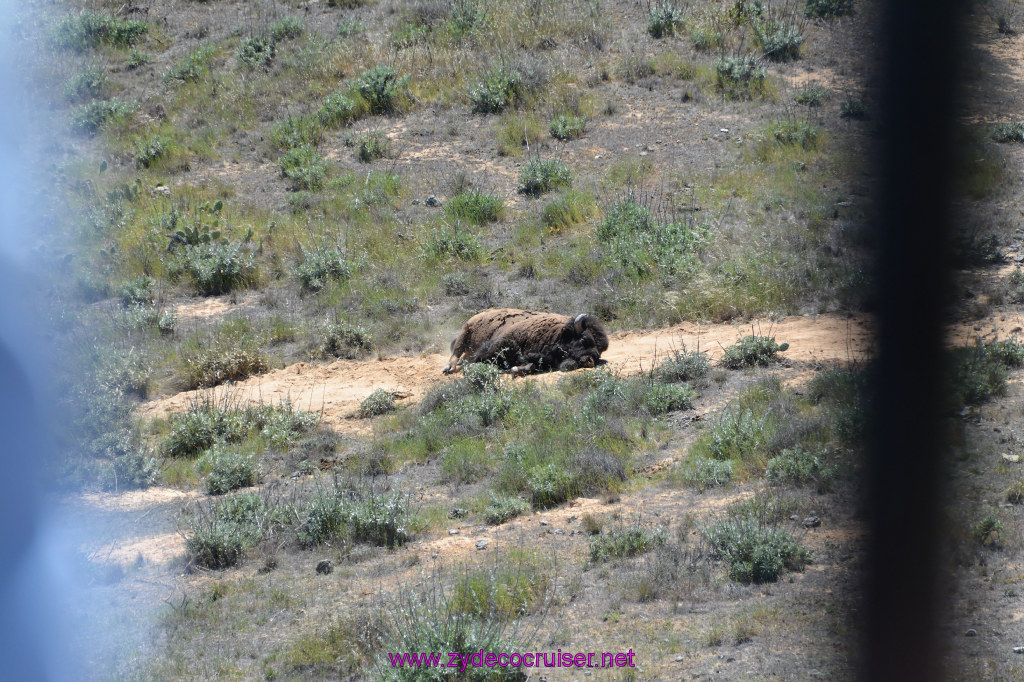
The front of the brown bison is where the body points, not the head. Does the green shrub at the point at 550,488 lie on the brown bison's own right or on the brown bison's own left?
on the brown bison's own right

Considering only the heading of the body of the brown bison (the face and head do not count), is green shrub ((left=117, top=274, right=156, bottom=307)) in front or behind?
behind

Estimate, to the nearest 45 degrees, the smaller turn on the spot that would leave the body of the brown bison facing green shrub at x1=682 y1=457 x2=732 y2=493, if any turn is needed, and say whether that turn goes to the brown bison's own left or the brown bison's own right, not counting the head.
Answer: approximately 90° to the brown bison's own right

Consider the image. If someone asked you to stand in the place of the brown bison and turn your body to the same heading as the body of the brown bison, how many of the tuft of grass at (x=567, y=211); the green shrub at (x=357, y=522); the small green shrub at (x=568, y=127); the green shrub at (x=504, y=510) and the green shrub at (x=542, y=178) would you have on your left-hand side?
3

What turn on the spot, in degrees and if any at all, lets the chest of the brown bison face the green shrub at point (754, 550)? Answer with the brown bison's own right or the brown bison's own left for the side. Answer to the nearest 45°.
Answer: approximately 90° to the brown bison's own right

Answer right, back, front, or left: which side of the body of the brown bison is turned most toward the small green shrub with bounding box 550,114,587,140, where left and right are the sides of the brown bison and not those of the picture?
left

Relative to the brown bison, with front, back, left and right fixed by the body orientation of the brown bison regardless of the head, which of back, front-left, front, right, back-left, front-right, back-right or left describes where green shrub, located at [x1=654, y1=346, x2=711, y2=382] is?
front-right

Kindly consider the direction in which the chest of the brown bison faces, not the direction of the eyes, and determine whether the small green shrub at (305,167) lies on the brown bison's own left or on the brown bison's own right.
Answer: on the brown bison's own left

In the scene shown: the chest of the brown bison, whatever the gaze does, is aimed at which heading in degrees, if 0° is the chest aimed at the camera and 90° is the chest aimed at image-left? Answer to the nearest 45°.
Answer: approximately 270°

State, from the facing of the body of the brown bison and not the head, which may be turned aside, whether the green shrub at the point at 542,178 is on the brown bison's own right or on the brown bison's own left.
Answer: on the brown bison's own left

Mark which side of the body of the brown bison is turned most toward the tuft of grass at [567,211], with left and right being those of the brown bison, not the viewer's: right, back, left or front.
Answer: left

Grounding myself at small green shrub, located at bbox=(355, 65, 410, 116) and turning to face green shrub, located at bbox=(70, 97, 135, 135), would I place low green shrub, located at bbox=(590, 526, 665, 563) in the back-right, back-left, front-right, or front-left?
back-left

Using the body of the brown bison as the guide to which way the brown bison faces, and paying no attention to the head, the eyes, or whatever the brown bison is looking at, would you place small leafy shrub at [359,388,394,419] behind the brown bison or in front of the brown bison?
behind

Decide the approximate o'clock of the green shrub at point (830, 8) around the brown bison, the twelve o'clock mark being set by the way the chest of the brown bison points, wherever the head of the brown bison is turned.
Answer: The green shrub is roughly at 10 o'clock from the brown bison.
